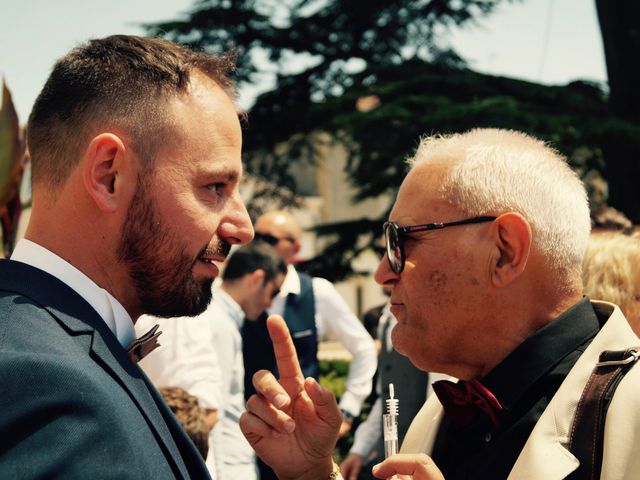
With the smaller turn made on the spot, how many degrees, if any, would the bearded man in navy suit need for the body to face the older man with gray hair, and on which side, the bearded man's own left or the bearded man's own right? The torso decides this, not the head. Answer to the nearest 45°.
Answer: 0° — they already face them

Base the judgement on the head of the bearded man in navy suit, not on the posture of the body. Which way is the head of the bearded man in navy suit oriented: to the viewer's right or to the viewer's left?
to the viewer's right

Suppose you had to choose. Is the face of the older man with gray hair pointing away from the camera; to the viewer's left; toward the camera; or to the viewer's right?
to the viewer's left

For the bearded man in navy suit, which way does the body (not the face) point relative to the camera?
to the viewer's right
